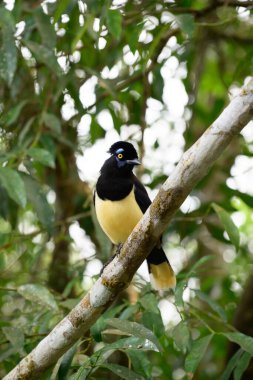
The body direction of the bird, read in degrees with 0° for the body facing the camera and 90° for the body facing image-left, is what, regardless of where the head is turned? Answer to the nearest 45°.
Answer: approximately 45°

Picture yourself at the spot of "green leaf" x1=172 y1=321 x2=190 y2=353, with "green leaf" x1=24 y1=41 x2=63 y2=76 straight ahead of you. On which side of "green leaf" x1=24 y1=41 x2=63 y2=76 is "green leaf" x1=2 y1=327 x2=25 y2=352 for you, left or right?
left

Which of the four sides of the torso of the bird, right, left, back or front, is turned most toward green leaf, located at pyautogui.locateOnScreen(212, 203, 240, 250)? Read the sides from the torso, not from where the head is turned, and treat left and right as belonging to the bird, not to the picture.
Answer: left

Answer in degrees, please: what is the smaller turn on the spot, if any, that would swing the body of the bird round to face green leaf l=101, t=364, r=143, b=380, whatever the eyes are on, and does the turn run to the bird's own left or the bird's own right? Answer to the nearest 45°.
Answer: approximately 45° to the bird's own left
